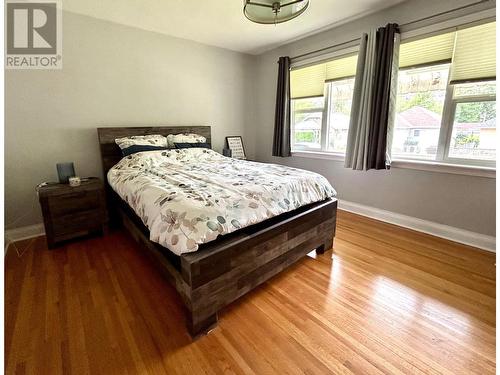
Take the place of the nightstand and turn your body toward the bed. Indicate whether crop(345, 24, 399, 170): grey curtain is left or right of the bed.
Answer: left

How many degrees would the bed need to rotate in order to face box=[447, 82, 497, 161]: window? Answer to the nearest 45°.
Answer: approximately 45° to its left

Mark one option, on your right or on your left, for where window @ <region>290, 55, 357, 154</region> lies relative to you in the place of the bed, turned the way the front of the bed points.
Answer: on your left

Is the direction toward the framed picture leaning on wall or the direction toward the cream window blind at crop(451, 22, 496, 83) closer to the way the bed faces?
the cream window blind

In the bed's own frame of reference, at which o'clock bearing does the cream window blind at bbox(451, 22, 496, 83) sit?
The cream window blind is roughly at 10 o'clock from the bed.

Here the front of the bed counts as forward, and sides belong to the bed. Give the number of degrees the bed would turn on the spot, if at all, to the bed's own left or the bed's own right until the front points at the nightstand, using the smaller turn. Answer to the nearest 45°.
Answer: approximately 180°

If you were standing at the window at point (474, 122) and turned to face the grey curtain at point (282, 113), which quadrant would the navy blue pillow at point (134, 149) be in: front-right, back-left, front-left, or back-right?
front-left

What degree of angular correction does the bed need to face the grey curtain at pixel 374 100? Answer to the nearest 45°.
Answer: approximately 90° to its left

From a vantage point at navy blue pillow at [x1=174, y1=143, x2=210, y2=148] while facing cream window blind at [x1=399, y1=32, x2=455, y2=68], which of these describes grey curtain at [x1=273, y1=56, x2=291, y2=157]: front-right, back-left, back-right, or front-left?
front-left

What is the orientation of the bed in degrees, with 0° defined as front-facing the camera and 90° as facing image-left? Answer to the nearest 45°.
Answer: approximately 315°

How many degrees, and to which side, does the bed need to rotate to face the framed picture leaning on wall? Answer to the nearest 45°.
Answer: approximately 135° to its left
